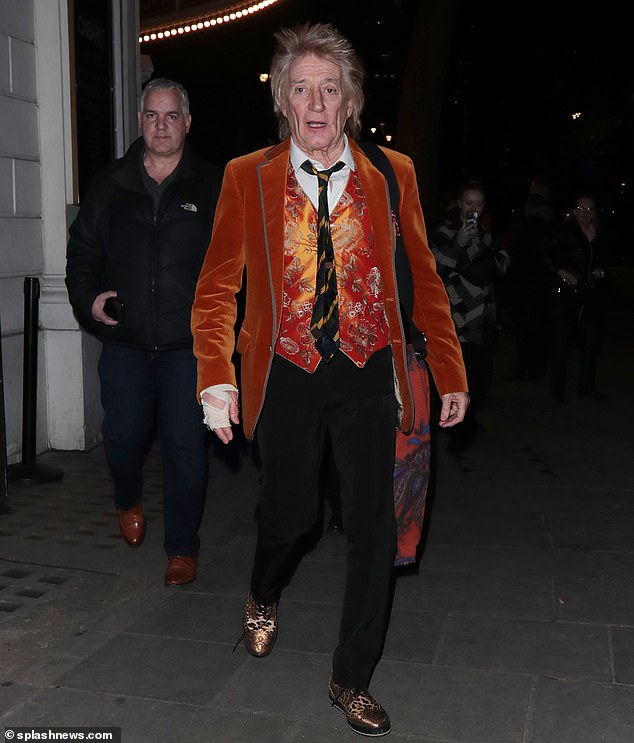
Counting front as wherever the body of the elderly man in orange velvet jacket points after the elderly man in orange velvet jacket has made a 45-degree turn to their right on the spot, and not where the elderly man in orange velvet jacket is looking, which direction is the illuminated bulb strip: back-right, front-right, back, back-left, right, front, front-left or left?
back-right

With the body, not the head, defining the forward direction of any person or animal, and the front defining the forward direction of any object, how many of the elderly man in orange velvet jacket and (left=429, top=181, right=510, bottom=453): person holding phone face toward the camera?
2

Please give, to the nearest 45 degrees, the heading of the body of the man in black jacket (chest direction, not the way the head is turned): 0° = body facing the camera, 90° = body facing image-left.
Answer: approximately 0°

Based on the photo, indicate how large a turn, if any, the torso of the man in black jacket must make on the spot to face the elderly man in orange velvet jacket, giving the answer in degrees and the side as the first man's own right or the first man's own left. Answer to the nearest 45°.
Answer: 0° — they already face them

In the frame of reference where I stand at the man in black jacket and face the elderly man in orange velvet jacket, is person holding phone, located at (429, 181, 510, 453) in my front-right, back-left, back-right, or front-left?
back-left
